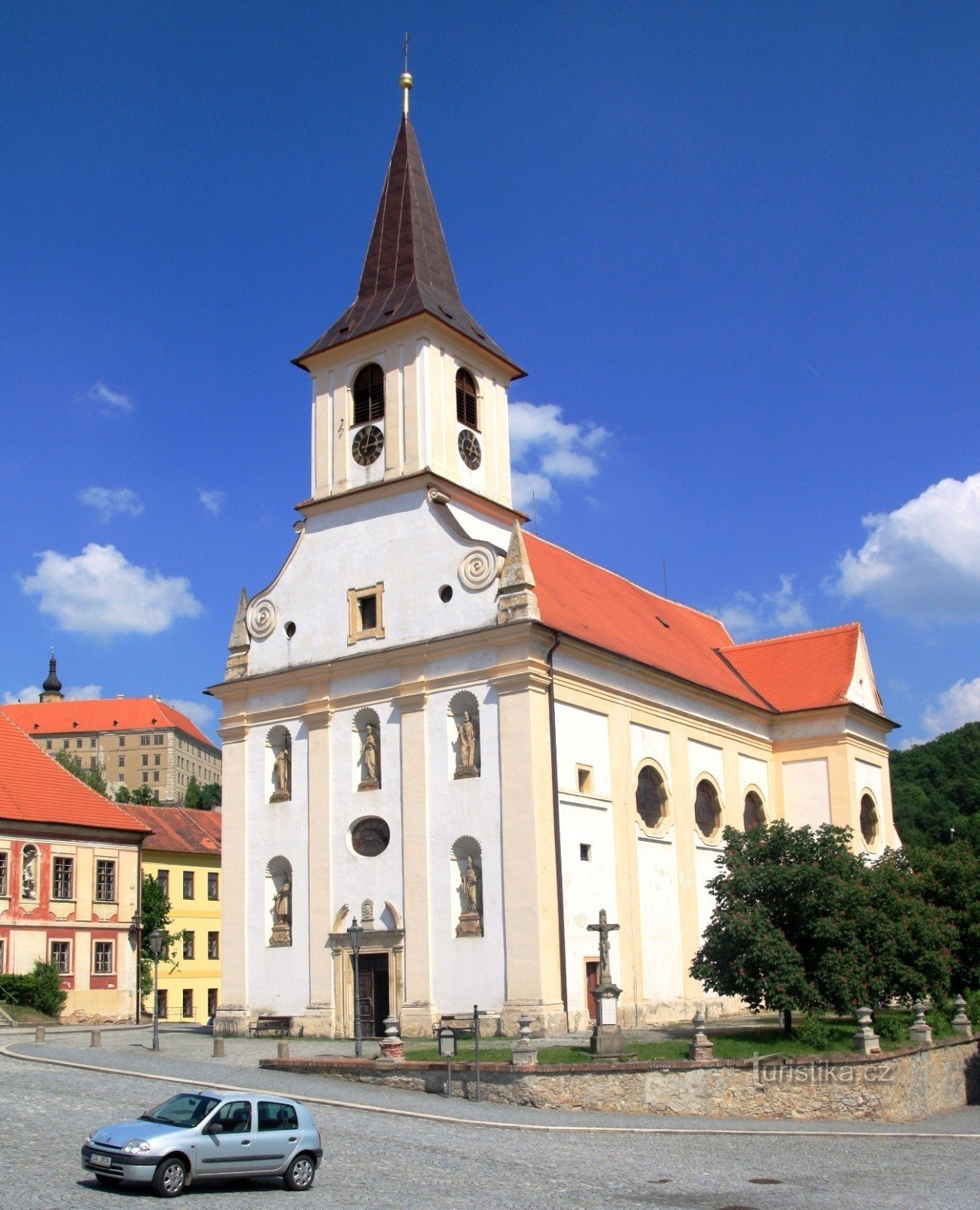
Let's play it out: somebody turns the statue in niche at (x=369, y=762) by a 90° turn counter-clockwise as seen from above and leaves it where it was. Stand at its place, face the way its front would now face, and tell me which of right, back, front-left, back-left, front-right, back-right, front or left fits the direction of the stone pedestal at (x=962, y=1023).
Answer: front-left

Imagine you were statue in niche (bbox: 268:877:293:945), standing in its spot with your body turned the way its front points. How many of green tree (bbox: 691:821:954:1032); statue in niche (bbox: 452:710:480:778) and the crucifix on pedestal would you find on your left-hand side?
3

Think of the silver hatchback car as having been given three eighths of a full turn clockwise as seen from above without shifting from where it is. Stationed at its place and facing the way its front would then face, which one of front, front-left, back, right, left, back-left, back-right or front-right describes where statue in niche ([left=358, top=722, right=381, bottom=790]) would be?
front

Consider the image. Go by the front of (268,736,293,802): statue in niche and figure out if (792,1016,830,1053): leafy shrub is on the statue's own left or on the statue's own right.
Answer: on the statue's own left

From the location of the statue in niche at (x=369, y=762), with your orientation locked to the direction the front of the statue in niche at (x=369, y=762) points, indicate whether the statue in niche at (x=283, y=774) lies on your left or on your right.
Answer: on your right

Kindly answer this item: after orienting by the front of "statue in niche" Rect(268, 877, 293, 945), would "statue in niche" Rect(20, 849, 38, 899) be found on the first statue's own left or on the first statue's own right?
on the first statue's own right

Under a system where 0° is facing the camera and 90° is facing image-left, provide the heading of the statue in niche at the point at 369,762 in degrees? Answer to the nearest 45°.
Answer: approximately 45°

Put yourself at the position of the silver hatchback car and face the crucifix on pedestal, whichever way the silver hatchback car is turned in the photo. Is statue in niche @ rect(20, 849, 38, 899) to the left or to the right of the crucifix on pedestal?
left

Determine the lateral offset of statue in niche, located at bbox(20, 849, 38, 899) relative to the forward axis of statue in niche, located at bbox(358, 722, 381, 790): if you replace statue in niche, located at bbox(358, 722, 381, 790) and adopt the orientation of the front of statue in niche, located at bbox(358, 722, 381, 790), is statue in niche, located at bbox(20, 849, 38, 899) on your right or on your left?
on your right

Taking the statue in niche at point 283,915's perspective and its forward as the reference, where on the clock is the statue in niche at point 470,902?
the statue in niche at point 470,902 is roughly at 9 o'clock from the statue in niche at point 283,915.

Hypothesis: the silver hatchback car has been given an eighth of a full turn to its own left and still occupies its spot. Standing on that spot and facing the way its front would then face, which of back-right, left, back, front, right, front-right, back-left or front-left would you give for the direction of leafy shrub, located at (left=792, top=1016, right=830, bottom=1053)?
back-left

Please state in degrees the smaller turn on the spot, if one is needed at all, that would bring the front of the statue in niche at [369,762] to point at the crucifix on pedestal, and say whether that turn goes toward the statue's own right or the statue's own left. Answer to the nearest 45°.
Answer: approximately 90° to the statue's own left

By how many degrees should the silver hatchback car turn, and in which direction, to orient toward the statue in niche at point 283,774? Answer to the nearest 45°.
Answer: approximately 135° to its right
